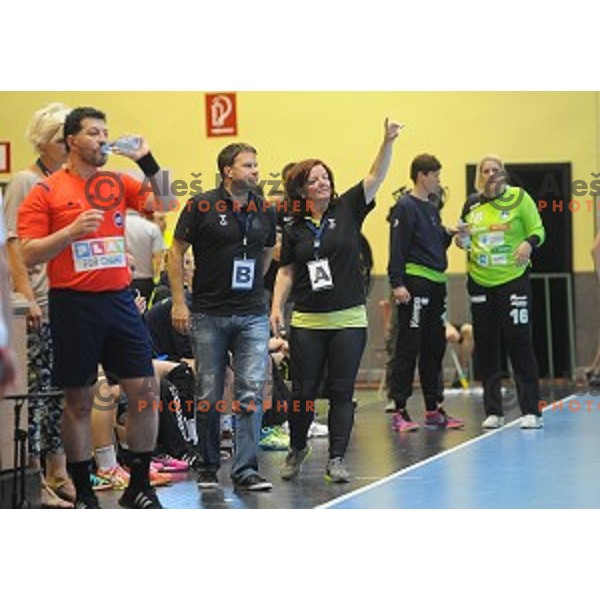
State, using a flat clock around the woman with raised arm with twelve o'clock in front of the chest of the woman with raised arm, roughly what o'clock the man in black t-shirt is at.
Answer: The man in black t-shirt is roughly at 2 o'clock from the woman with raised arm.

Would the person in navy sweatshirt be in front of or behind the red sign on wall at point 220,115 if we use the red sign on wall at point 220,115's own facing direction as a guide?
in front

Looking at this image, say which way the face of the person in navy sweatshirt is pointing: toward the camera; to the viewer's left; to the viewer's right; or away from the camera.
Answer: to the viewer's right

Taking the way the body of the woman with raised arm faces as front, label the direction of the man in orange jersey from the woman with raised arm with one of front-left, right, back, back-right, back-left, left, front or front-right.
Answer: front-right

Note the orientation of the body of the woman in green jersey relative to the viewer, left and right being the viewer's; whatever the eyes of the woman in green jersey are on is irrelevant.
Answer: facing the viewer

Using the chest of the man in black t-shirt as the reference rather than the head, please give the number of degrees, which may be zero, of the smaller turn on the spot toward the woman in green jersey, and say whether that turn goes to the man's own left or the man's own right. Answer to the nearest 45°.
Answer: approximately 90° to the man's own left

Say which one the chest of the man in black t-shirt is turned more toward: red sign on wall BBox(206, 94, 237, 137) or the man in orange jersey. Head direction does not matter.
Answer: the man in orange jersey

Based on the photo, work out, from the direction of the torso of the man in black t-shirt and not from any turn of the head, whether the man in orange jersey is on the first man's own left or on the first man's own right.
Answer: on the first man's own right

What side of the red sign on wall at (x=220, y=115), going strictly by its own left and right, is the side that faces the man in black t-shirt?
front

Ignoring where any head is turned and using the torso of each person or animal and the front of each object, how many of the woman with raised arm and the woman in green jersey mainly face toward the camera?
2

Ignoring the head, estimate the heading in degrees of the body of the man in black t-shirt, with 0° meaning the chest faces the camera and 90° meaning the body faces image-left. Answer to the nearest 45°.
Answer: approximately 315°

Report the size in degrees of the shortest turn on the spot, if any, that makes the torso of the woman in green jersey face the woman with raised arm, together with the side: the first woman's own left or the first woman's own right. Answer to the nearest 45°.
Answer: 0° — they already face them

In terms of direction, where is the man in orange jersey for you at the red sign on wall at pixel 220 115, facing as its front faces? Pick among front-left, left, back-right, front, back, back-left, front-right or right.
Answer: front

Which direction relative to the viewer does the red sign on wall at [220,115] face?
toward the camera

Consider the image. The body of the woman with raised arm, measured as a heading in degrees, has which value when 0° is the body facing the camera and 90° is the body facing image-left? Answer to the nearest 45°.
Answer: approximately 0°

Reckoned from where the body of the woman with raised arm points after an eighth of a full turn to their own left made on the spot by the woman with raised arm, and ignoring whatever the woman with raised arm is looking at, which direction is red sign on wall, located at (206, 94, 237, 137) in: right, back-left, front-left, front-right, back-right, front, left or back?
back-left
